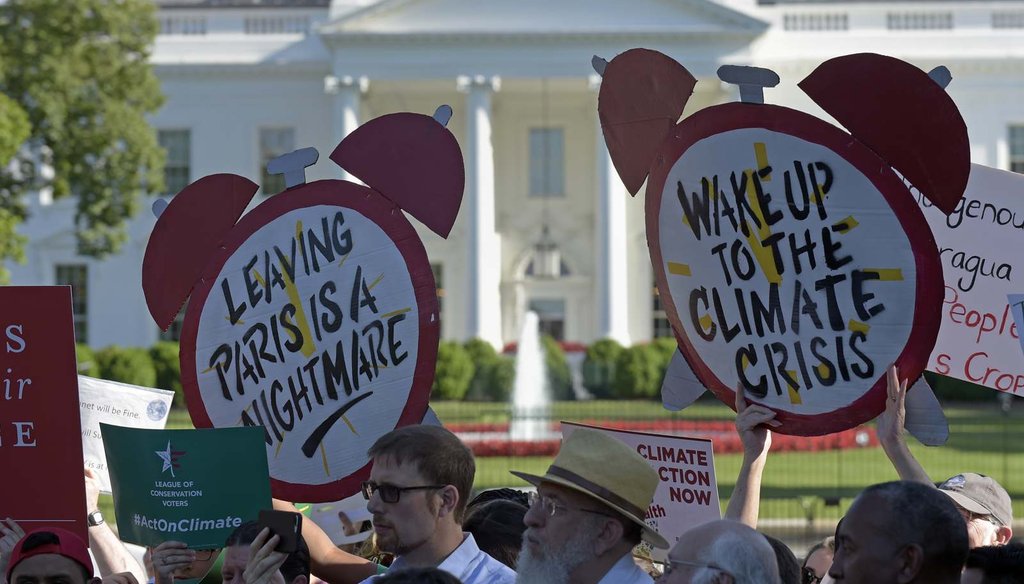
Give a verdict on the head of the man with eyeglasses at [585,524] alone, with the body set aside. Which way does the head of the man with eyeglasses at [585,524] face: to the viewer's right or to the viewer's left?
to the viewer's left

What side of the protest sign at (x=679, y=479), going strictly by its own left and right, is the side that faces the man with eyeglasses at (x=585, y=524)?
front

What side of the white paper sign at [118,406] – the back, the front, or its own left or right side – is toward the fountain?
back

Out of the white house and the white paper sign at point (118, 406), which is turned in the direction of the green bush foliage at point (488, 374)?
the white house

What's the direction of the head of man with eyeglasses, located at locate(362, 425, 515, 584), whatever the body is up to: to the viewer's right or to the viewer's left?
to the viewer's left

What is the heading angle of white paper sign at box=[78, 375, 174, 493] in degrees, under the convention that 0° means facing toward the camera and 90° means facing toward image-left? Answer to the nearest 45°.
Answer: approximately 0°

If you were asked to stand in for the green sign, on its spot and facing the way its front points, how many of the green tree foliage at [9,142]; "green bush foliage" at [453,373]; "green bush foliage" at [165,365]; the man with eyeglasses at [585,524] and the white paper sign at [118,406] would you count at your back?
4

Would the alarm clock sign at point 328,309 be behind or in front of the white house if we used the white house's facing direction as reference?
in front

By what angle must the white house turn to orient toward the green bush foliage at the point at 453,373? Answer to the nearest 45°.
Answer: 0° — it already faces it

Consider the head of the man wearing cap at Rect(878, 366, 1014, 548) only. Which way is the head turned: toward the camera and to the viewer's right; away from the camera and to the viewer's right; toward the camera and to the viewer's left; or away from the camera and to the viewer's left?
toward the camera and to the viewer's left

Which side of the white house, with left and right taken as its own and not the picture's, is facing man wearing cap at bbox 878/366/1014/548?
front

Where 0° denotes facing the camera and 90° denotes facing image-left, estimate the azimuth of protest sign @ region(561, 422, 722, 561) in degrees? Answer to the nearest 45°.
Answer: approximately 0°
